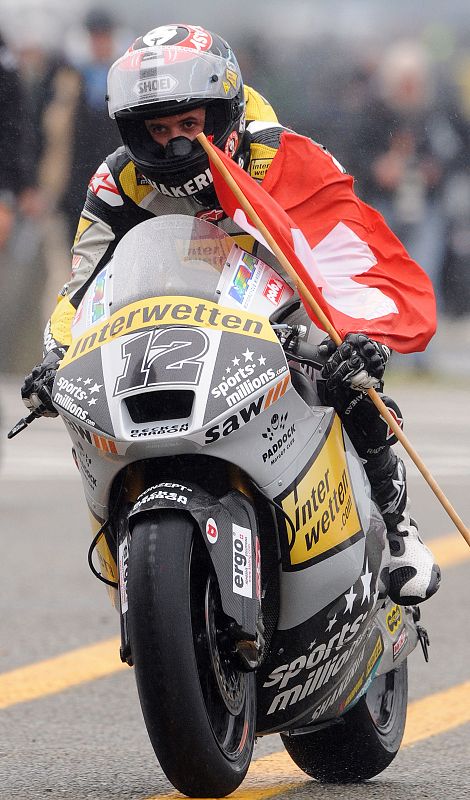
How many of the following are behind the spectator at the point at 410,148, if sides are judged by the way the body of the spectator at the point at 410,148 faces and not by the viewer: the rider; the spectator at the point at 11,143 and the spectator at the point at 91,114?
0

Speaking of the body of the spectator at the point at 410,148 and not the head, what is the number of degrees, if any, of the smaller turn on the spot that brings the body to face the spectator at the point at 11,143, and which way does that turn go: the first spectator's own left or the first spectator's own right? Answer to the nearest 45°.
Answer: approximately 45° to the first spectator's own right

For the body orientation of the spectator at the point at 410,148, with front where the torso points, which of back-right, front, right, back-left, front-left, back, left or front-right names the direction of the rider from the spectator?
front

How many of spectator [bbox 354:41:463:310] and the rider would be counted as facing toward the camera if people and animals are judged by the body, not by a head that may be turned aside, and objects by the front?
2

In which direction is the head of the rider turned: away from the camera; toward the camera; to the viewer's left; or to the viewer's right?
toward the camera

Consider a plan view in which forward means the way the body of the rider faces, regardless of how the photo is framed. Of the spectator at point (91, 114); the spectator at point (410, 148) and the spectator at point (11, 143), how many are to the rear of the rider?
3

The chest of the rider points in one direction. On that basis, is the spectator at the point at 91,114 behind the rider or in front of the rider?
behind

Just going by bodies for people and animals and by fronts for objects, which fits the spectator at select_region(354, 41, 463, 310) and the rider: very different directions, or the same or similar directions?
same or similar directions

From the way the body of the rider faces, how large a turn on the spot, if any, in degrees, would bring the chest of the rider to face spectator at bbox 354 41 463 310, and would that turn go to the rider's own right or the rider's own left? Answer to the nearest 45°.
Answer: approximately 180°

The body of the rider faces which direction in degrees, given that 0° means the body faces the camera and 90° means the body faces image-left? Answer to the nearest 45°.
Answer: approximately 0°
